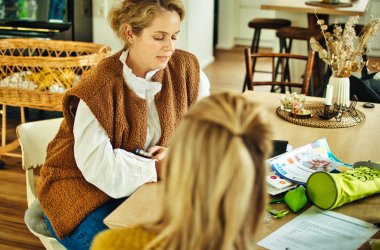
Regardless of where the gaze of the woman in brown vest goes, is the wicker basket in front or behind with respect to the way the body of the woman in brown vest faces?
behind

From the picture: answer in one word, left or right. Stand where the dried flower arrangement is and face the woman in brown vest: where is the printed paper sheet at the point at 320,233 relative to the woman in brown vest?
left

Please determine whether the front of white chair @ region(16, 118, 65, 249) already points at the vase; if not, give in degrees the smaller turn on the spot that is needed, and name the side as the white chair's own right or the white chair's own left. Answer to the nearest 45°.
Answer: approximately 45° to the white chair's own left

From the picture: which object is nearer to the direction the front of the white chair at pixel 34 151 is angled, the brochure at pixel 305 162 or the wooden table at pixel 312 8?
the brochure

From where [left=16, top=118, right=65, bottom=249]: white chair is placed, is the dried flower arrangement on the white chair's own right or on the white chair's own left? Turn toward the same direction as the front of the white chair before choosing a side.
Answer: on the white chair's own left

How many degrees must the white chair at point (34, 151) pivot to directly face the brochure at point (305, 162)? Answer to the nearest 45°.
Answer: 0° — it already faces it

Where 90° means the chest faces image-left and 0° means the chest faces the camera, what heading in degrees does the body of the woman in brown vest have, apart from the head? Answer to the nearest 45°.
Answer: approximately 315°

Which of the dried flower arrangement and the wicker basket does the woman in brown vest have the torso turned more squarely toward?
the dried flower arrangement

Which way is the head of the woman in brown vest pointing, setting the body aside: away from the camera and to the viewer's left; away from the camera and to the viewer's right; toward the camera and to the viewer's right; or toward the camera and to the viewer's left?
toward the camera and to the viewer's right

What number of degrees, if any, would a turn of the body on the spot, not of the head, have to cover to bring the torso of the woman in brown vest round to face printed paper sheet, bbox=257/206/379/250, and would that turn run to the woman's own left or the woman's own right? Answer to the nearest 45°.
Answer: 0° — they already face it
